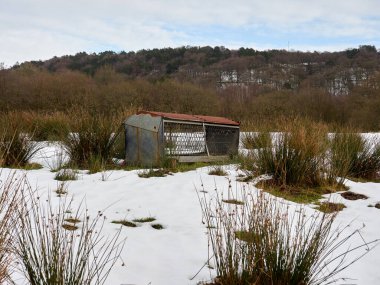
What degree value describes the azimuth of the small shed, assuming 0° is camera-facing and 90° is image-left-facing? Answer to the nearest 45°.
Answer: approximately 315°

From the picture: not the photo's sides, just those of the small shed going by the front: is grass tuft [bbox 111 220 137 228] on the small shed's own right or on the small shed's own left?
on the small shed's own right

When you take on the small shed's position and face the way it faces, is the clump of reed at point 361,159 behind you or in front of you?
in front

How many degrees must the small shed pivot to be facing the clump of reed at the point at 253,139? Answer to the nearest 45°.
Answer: approximately 90° to its left

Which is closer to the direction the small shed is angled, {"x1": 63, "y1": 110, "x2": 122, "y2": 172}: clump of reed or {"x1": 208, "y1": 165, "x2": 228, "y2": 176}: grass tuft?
the grass tuft

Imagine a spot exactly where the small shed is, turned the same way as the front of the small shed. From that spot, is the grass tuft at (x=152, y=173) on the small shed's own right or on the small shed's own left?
on the small shed's own right

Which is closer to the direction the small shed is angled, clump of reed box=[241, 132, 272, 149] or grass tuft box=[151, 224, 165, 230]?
the grass tuft

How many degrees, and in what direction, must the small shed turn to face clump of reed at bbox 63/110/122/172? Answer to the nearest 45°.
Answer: approximately 135° to its right

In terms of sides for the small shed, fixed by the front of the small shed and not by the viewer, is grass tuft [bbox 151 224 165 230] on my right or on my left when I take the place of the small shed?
on my right

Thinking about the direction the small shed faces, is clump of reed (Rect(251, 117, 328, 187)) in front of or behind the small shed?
in front

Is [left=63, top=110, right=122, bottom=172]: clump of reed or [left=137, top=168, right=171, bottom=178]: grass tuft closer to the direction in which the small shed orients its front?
the grass tuft
